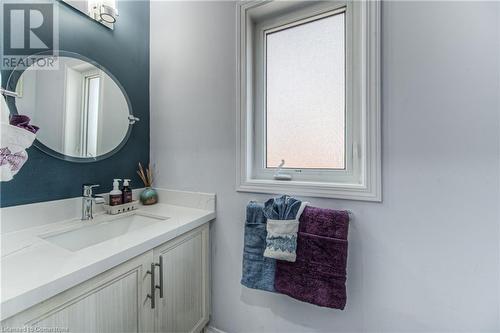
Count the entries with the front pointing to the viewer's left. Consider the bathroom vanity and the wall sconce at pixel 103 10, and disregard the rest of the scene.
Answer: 0

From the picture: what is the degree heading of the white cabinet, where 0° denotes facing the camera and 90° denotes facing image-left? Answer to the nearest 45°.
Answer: approximately 315°

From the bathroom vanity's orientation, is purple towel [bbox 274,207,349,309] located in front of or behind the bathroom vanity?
in front
